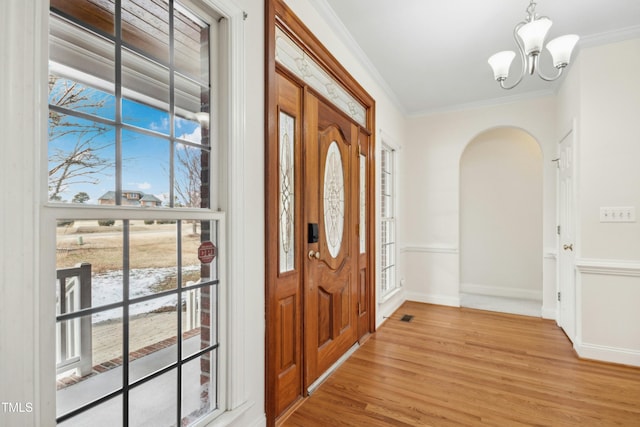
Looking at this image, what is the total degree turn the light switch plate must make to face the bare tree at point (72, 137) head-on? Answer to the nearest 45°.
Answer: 0° — it already faces it

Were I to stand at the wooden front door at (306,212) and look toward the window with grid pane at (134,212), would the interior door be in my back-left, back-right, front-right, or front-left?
back-left

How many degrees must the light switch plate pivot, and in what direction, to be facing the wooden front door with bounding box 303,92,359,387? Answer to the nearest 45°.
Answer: approximately 45° to its right

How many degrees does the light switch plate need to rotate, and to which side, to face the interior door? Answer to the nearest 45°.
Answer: approximately 135° to its right

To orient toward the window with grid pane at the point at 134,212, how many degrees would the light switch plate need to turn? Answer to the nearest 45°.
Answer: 0° — it already faces it

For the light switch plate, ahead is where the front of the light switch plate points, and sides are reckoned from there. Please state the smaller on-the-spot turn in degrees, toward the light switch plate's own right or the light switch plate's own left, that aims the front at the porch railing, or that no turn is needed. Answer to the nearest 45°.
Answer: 0° — it already faces it

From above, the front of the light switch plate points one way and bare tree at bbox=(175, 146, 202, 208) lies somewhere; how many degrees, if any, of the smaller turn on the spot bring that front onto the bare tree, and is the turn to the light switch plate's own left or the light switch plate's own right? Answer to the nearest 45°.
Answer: approximately 45° to the light switch plate's own right
